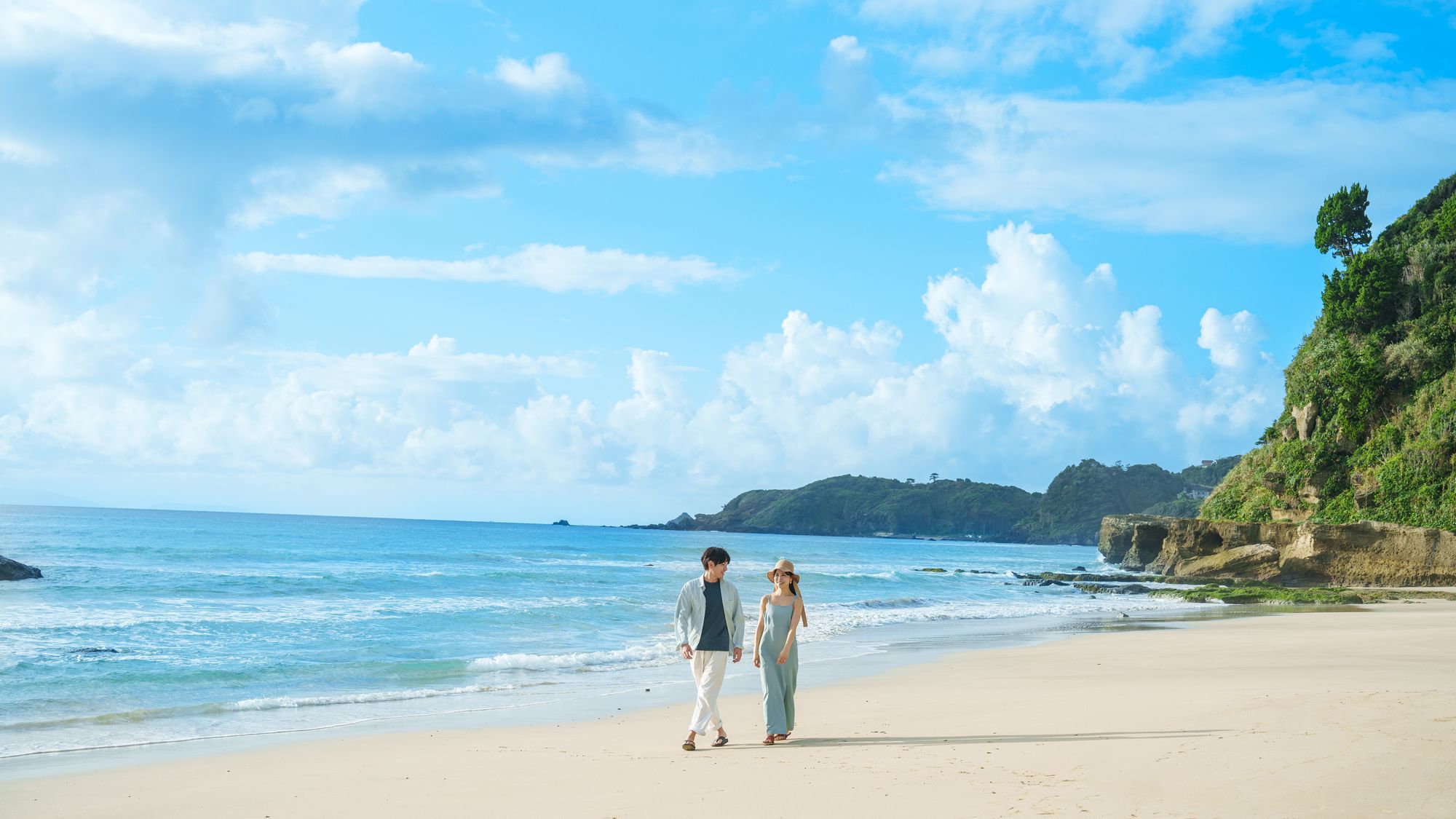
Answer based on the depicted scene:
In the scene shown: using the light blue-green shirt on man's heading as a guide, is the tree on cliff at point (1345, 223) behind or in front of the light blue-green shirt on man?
behind

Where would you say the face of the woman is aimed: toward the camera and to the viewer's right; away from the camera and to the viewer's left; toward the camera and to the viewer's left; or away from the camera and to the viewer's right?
toward the camera and to the viewer's left

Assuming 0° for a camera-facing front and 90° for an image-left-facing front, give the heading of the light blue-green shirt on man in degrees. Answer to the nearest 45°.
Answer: approximately 0°

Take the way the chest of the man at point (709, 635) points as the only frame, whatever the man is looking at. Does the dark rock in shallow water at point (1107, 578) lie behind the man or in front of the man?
behind

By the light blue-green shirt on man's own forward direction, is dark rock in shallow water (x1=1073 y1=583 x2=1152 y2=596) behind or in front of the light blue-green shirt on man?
behind

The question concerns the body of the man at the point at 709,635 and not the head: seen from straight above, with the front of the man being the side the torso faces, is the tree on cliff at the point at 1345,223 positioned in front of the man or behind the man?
behind
